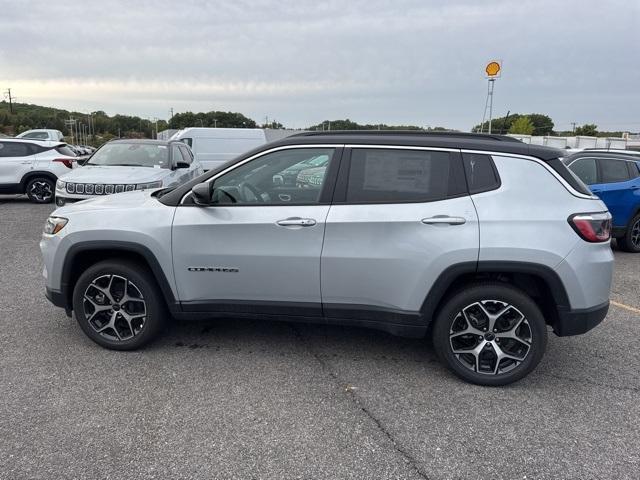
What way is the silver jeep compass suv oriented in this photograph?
to the viewer's left

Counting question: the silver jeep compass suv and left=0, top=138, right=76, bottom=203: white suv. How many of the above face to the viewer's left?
2

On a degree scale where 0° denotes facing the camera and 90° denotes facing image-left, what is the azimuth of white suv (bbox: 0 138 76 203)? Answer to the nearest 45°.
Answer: approximately 90°

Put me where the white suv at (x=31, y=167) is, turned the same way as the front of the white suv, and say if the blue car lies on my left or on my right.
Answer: on my left

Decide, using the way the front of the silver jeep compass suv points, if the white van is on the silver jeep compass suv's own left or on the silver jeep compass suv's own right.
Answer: on the silver jeep compass suv's own right

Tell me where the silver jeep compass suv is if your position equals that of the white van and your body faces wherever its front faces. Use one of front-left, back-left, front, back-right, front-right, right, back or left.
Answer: left

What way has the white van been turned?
to the viewer's left

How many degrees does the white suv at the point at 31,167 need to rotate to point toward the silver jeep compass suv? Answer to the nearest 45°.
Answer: approximately 90° to its left
